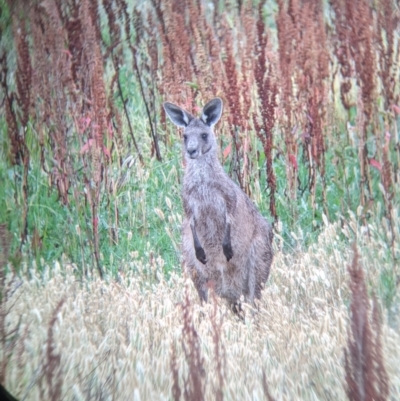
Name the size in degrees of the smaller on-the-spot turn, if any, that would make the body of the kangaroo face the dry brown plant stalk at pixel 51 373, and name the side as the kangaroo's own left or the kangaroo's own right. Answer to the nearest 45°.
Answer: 0° — it already faces it

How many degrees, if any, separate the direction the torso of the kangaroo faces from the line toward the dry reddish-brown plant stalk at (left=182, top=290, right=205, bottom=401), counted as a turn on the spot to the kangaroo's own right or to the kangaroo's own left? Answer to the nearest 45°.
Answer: approximately 45° to the kangaroo's own left

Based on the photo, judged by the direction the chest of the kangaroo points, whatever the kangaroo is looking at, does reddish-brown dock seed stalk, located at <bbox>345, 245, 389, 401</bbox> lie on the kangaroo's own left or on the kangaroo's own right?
on the kangaroo's own left

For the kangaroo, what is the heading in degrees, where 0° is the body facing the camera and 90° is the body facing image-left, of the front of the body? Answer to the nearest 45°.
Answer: approximately 45°
